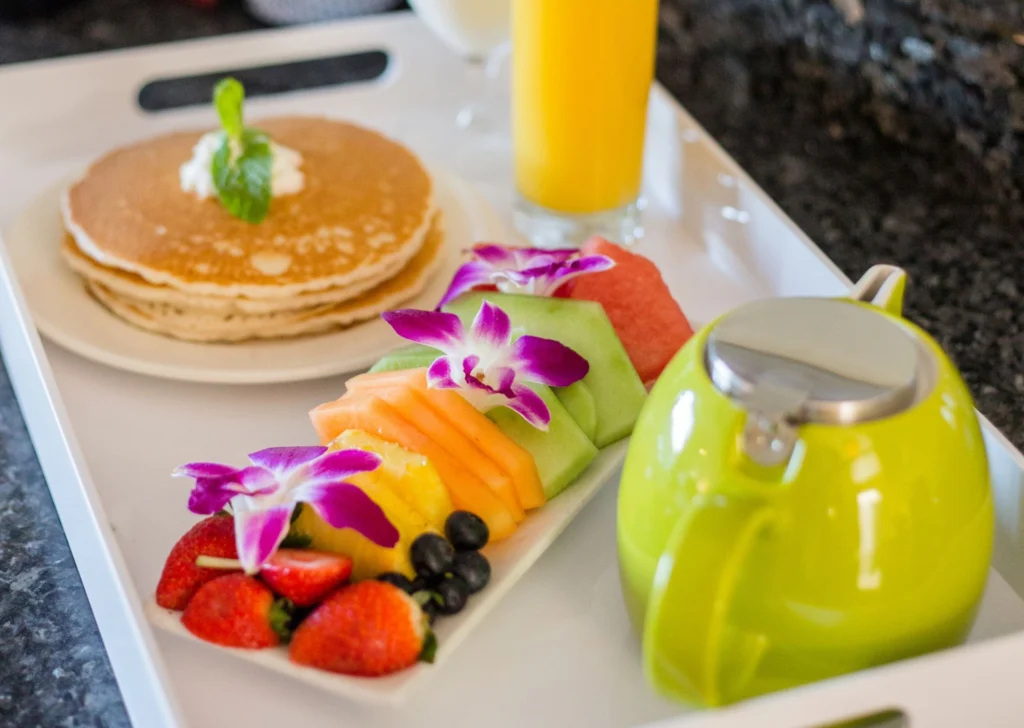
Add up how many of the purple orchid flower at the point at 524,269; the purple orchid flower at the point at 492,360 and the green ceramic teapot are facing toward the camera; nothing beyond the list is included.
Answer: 2

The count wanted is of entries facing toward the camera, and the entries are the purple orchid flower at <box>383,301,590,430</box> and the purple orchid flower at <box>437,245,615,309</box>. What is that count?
2

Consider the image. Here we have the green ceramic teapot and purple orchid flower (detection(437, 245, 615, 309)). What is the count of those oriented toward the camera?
1

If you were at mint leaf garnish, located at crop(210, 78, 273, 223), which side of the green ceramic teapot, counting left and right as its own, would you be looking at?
left

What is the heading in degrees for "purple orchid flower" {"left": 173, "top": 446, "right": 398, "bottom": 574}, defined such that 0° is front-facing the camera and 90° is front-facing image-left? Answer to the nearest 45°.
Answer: approximately 45°

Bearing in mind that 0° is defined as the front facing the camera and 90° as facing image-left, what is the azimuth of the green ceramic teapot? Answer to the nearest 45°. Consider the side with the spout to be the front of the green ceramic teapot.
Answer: approximately 225°
